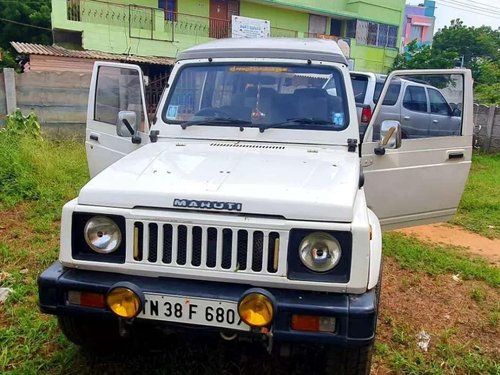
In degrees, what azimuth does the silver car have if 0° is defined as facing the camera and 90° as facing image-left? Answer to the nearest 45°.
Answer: approximately 225°

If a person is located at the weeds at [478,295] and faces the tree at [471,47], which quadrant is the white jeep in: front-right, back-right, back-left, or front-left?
back-left

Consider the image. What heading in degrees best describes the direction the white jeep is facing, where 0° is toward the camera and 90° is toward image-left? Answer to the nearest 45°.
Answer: approximately 0°

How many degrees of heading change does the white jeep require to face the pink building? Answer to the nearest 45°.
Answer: approximately 180°

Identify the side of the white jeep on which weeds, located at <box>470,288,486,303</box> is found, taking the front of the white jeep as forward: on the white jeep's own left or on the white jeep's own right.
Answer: on the white jeep's own left

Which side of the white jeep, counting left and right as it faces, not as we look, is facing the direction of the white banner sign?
back

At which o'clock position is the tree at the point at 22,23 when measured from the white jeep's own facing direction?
The tree is roughly at 5 o'clock from the white jeep.

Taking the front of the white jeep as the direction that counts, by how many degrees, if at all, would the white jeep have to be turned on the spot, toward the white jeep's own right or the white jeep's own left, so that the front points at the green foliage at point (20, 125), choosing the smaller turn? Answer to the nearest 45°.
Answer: approximately 135° to the white jeep's own right

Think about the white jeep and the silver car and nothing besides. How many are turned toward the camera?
1

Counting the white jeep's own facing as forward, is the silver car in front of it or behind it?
behind
